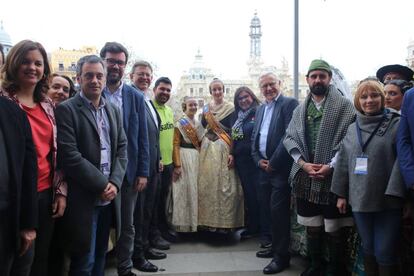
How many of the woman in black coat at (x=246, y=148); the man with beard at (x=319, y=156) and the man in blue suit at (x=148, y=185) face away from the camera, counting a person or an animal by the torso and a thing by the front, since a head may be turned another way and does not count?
0

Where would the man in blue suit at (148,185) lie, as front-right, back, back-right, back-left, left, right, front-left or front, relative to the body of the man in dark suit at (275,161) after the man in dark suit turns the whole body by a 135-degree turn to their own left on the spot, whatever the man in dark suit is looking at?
back

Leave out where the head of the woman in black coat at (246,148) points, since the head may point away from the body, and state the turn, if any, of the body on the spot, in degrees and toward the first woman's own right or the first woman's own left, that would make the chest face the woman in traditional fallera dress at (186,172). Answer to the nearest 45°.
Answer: approximately 45° to the first woman's own right

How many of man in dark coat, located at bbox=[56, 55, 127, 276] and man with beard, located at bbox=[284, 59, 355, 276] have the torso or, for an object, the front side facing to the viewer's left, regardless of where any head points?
0

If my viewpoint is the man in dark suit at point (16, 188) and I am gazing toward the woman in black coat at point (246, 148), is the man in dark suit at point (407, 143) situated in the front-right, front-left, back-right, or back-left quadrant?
front-right

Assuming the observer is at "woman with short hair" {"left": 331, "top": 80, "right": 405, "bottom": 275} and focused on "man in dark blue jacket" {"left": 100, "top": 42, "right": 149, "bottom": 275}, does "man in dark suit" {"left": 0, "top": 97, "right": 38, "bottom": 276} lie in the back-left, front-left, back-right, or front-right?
front-left

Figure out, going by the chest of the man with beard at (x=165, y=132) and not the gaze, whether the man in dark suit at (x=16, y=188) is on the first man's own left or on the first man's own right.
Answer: on the first man's own right

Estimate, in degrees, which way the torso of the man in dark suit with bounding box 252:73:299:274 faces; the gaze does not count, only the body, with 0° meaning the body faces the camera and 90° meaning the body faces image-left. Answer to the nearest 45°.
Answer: approximately 45°

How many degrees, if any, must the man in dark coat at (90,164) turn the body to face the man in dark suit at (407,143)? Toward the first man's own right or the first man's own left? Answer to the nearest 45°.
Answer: approximately 45° to the first man's own left

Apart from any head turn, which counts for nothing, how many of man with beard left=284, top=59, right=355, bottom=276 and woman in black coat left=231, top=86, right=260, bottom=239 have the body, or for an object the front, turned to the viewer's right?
0

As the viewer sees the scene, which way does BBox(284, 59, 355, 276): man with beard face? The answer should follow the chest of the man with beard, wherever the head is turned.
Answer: toward the camera

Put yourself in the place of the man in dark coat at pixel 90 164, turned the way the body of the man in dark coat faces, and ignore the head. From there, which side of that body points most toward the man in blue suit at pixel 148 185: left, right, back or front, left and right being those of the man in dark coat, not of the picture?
left

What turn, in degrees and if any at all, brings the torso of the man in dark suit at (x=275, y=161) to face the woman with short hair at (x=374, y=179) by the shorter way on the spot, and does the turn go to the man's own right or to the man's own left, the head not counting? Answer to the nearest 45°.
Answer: approximately 90° to the man's own left

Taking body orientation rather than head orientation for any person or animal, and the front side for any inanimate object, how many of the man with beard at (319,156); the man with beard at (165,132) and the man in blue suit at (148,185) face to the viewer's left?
0

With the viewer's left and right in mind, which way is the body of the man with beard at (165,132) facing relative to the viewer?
facing the viewer and to the right of the viewer

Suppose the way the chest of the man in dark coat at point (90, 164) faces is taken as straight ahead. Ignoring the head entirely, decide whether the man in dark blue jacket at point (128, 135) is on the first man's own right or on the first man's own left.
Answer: on the first man's own left

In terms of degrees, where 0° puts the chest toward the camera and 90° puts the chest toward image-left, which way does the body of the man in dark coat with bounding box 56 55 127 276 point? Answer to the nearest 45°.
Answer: approximately 315°

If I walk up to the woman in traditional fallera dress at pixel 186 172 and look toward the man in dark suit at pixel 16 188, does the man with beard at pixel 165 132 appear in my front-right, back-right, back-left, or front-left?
front-right
